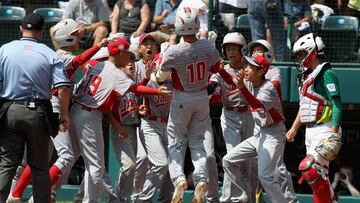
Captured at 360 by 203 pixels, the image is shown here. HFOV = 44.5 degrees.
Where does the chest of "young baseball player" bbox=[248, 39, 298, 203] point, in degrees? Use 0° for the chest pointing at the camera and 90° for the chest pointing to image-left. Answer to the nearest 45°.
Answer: approximately 45°

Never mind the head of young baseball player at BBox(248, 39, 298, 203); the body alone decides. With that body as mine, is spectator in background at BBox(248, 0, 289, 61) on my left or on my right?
on my right

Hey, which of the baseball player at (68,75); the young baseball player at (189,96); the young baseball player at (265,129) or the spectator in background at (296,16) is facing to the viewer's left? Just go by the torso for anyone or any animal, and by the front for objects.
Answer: the young baseball player at (265,129)

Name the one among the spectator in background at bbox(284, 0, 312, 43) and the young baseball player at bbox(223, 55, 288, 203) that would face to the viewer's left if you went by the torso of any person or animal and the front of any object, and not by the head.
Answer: the young baseball player

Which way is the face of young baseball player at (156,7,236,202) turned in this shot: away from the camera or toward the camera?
away from the camera

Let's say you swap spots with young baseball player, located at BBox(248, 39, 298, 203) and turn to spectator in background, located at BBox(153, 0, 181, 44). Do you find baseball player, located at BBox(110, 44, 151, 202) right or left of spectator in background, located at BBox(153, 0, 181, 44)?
left

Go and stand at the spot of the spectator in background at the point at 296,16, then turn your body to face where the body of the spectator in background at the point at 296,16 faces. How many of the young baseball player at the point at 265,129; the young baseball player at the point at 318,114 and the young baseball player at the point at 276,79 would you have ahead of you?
3
